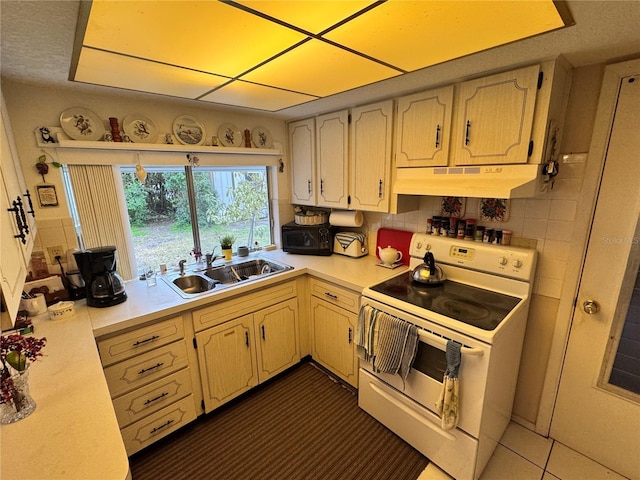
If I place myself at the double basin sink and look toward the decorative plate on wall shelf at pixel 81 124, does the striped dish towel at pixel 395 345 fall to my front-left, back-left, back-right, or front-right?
back-left

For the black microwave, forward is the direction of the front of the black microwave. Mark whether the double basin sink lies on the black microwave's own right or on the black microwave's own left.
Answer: on the black microwave's own right

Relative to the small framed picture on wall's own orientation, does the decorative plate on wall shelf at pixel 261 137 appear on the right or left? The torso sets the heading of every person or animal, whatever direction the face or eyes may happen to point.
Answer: on its left

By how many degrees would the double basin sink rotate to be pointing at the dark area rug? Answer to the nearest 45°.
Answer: approximately 45° to its right

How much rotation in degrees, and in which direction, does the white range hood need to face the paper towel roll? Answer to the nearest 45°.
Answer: approximately 90° to its right

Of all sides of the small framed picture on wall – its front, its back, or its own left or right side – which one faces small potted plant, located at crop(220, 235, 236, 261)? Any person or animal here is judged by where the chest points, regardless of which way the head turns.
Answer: left

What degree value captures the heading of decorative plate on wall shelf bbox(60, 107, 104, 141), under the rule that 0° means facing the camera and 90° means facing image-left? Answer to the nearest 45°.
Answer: approximately 0°

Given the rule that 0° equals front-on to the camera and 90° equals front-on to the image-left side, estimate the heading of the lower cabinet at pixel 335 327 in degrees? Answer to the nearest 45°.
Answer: approximately 45°

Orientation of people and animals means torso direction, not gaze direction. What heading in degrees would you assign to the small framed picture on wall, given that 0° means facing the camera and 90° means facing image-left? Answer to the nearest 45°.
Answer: approximately 0°

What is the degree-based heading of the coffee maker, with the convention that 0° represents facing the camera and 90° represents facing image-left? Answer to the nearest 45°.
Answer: approximately 315°
